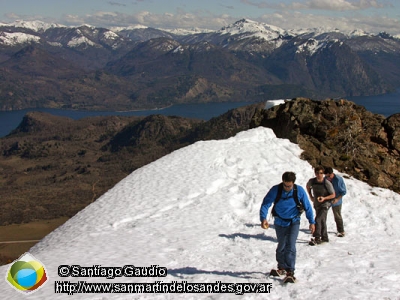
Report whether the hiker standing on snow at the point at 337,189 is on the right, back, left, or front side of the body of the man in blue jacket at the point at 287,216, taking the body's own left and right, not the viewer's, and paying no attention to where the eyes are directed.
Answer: back

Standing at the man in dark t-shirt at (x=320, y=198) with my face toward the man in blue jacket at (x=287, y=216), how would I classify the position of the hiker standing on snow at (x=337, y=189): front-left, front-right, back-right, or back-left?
back-left

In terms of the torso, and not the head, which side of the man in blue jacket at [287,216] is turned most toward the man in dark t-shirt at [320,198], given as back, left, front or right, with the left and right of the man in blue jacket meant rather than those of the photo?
back

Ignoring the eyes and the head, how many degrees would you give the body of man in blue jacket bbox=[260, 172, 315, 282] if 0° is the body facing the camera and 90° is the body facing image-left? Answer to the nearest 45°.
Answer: approximately 0°

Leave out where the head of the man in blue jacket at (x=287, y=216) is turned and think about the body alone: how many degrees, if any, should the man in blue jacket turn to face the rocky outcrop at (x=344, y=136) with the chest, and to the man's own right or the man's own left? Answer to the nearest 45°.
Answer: approximately 180°
